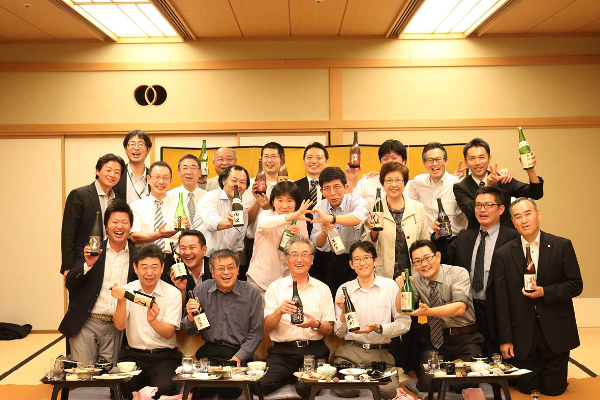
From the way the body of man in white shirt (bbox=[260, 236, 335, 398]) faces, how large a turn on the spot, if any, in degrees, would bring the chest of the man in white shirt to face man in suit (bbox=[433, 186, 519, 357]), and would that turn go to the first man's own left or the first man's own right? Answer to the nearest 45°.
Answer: approximately 90° to the first man's own left

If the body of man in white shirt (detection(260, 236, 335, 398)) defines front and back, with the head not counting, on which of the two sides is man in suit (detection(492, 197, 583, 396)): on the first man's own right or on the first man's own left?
on the first man's own left

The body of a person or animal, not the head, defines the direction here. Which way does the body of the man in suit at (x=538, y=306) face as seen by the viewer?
toward the camera

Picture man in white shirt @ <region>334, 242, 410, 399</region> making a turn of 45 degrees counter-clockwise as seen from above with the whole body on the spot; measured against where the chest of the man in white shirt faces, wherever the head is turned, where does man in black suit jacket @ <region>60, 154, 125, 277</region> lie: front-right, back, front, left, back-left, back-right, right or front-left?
back-right

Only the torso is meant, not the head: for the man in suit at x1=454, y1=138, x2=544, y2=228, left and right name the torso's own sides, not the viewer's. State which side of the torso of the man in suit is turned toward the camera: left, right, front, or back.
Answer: front

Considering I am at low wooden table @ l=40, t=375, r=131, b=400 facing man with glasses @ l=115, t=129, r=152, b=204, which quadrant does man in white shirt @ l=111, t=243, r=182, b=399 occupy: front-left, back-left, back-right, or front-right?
front-right

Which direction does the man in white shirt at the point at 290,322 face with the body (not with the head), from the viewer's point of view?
toward the camera

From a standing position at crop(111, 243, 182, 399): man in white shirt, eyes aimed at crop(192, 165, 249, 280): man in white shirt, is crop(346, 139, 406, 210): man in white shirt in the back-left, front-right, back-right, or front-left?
front-right

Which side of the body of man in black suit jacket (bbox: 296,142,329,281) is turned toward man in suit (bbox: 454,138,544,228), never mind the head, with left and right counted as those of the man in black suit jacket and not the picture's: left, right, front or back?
left
